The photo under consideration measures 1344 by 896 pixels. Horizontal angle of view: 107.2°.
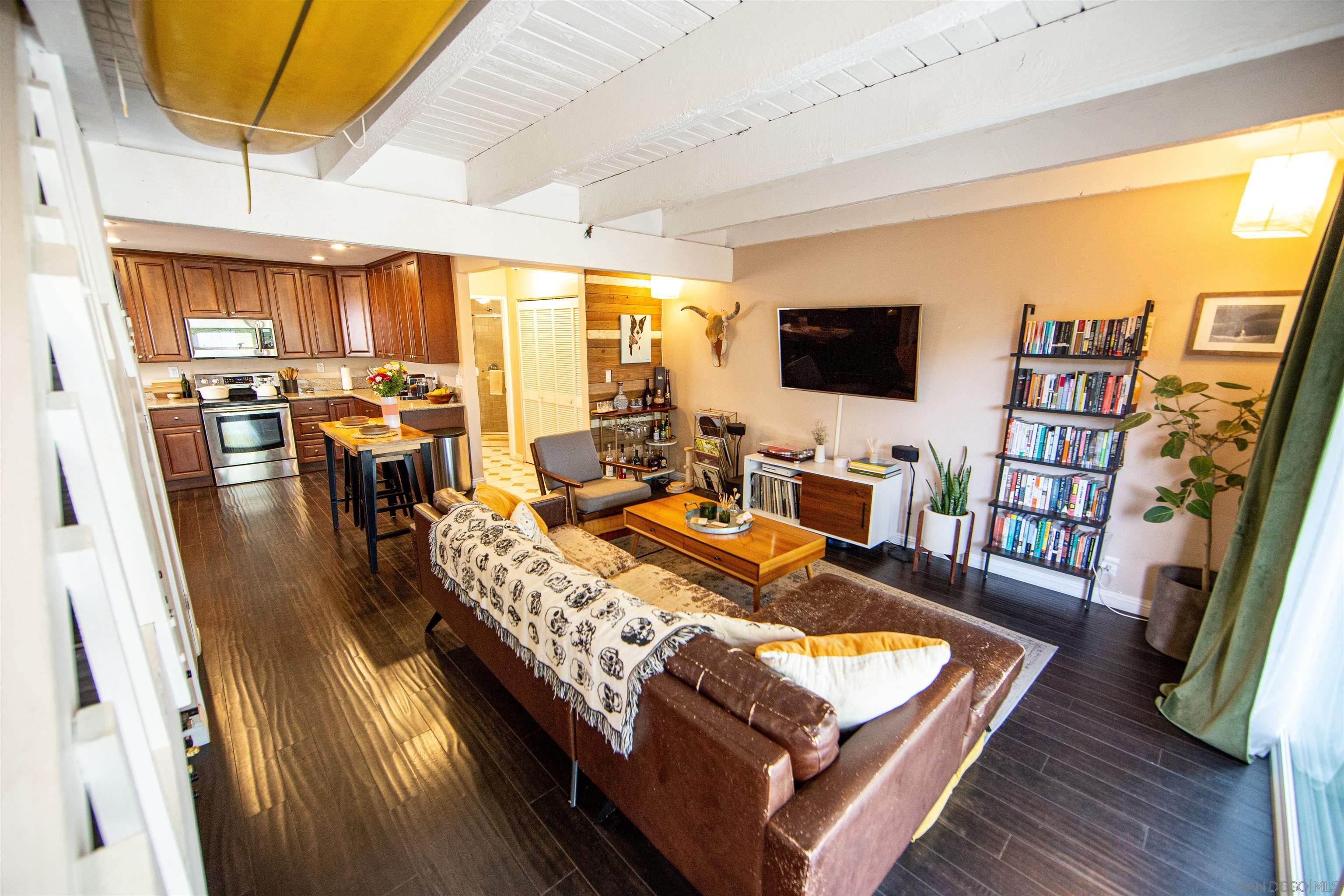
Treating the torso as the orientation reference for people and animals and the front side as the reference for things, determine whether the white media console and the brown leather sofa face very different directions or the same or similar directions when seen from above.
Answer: very different directions

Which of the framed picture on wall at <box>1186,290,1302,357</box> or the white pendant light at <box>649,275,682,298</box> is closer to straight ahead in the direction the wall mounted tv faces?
the white pendant light

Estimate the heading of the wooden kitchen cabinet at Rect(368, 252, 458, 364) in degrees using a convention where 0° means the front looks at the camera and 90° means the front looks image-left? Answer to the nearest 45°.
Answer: approximately 45°

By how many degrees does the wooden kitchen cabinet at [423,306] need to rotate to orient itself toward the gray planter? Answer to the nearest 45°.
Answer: approximately 90° to its left

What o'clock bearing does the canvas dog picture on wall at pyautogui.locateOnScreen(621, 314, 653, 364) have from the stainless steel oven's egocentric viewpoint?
The canvas dog picture on wall is roughly at 10 o'clock from the stainless steel oven.

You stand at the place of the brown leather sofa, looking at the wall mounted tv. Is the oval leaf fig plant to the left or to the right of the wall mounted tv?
right

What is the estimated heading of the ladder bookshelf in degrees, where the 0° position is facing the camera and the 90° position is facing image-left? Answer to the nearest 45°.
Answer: approximately 45°

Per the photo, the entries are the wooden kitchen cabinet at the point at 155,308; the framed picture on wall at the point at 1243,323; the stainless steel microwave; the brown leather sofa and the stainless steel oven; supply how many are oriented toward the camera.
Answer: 4
